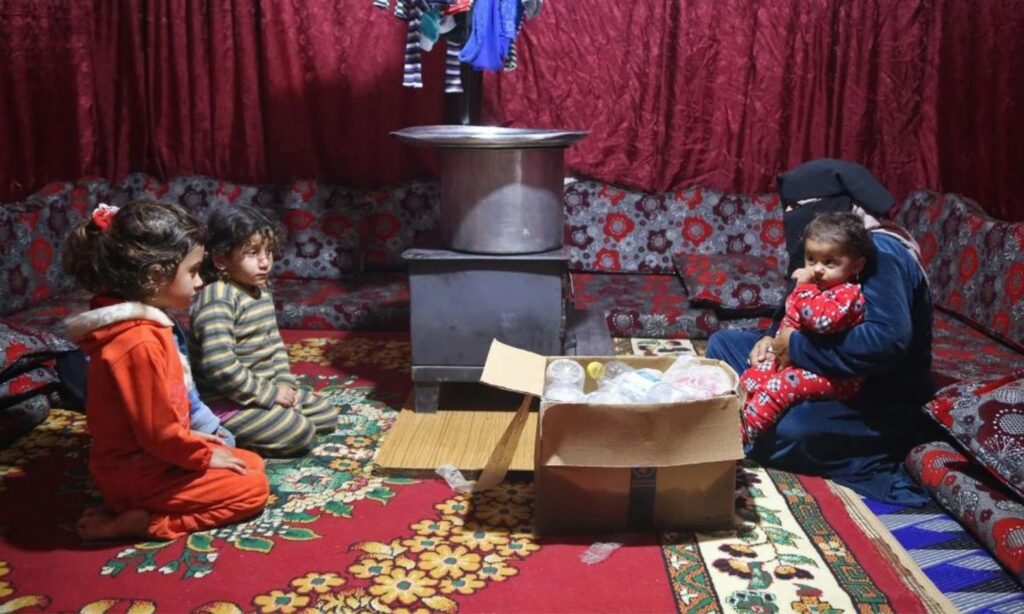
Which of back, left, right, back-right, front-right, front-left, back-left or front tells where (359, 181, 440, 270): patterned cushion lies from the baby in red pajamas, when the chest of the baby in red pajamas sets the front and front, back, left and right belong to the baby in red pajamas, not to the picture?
right

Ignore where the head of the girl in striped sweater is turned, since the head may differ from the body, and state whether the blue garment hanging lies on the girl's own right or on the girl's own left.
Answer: on the girl's own left

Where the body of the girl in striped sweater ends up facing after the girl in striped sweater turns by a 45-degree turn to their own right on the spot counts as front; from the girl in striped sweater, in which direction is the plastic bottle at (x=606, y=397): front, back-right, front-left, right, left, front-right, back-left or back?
front-left

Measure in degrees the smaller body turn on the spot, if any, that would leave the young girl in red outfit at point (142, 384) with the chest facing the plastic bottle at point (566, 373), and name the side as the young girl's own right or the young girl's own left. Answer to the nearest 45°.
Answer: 0° — they already face it

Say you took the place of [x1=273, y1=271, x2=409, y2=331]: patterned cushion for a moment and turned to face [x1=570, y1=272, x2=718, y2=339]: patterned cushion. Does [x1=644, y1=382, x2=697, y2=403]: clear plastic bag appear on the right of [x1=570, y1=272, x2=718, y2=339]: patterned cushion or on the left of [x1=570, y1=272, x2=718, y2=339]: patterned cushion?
right

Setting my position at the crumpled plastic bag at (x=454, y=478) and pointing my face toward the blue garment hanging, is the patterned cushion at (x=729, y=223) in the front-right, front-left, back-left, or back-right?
front-right

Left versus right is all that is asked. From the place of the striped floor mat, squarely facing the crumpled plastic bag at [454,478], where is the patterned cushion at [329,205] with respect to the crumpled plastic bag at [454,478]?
right

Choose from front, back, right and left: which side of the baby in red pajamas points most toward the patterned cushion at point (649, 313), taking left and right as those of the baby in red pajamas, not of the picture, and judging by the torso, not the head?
right

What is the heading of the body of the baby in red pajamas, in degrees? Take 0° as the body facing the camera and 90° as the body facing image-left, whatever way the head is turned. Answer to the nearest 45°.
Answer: approximately 45°

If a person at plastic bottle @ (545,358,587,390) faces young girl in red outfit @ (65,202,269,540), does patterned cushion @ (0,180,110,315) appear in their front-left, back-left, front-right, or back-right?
front-right

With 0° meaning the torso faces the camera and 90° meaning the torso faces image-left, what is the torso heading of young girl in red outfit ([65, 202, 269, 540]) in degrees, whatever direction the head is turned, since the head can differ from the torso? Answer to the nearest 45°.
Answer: approximately 270°

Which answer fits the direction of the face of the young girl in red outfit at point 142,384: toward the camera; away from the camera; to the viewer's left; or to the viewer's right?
to the viewer's right

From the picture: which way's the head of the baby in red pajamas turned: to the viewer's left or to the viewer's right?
to the viewer's left
